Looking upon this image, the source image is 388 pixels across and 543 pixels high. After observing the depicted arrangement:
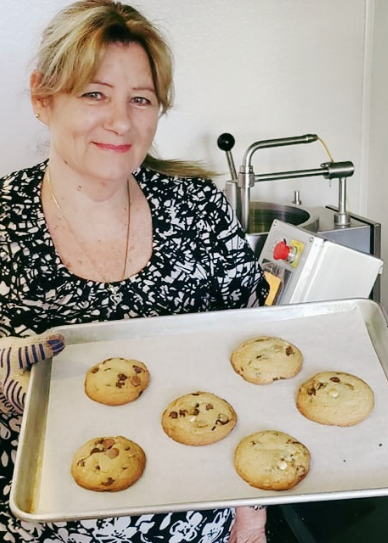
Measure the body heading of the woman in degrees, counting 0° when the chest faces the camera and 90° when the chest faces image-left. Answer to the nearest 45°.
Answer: approximately 0°
